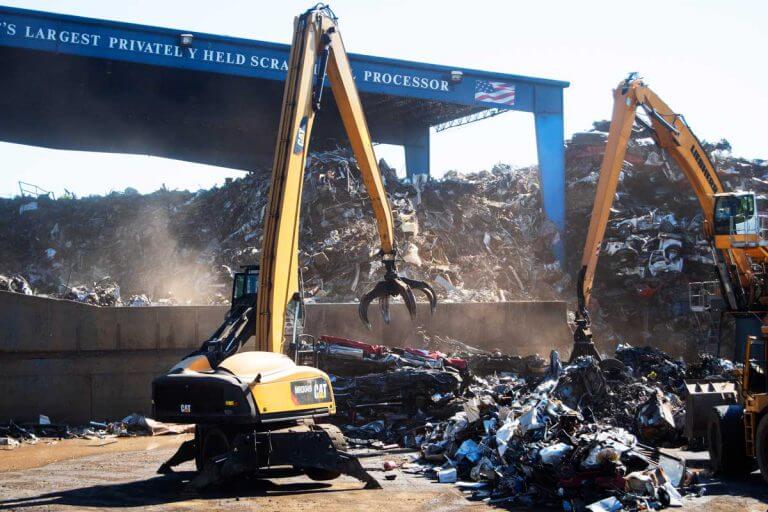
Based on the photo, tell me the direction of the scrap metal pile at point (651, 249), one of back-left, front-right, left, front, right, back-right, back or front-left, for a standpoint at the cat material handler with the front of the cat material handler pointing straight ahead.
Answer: front

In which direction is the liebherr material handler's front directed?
to the viewer's left

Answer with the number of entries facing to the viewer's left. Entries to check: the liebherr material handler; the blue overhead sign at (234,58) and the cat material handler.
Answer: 1

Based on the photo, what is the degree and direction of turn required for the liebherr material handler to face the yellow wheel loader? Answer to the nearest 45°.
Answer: approximately 90° to its left

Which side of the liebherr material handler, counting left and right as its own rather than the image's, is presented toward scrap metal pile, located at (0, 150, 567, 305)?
front

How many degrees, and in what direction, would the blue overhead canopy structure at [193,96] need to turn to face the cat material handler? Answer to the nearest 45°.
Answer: approximately 45° to its right

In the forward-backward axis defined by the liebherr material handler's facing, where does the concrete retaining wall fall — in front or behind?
in front

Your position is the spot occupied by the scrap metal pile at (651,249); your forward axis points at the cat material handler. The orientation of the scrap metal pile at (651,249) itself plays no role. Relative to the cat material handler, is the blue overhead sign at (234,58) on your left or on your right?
right

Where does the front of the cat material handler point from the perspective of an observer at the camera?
facing away from the viewer and to the right of the viewer

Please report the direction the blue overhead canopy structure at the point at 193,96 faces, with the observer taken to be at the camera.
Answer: facing the viewer and to the right of the viewer

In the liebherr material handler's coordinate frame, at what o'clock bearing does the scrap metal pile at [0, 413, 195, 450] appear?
The scrap metal pile is roughly at 11 o'clock from the liebherr material handler.

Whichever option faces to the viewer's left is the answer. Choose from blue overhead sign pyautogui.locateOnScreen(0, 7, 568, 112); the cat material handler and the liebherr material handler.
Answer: the liebherr material handler
